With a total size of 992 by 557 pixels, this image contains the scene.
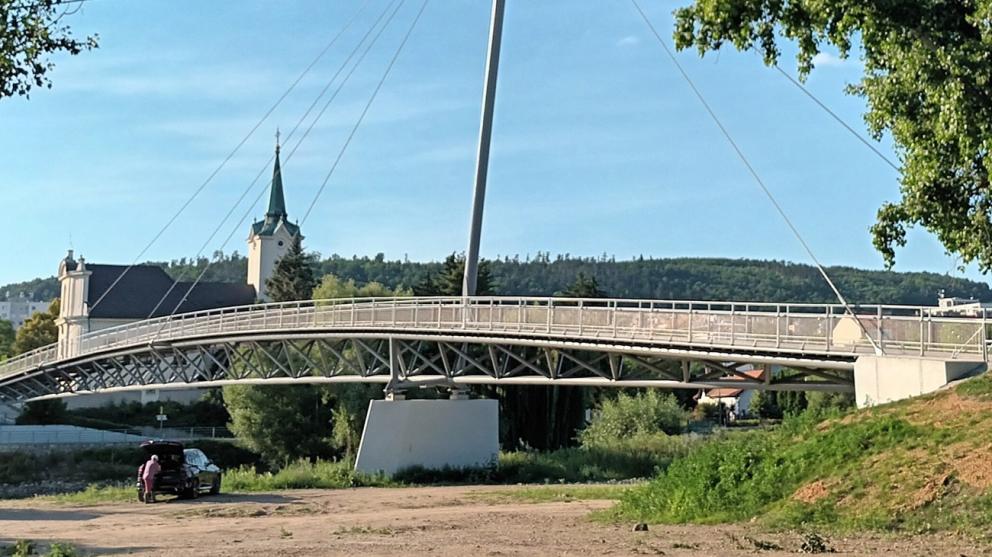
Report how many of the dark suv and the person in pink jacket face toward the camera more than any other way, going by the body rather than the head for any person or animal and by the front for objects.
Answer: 0

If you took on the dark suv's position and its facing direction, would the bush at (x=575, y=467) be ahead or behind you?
ahead

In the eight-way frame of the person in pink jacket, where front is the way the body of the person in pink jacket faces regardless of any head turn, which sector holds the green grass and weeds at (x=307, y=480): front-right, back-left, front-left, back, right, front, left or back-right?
front

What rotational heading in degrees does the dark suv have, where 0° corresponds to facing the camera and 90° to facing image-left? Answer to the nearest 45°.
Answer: approximately 225°

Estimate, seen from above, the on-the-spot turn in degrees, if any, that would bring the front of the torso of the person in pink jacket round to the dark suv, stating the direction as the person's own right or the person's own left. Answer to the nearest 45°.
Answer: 0° — they already face it

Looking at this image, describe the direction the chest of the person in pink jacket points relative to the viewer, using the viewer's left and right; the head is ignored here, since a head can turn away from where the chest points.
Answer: facing away from the viewer and to the right of the viewer

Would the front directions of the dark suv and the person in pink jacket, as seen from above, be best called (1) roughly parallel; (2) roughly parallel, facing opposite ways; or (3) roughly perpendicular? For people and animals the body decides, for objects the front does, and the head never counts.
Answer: roughly parallel

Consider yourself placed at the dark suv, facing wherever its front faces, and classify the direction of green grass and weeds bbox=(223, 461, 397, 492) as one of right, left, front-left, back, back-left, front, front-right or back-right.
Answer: front

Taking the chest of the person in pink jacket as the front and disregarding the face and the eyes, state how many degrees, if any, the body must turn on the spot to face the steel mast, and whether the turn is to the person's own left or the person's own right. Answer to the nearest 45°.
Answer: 0° — they already face it

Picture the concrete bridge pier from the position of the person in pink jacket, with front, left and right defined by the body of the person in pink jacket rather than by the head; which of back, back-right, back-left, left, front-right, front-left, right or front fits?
front

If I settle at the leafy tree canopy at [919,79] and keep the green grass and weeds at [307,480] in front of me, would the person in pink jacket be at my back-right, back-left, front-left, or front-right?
front-left
